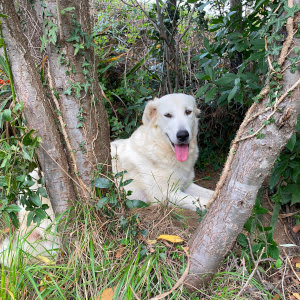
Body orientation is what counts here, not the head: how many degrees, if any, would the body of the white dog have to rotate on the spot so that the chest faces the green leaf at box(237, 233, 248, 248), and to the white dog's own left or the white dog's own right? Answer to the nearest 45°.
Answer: approximately 45° to the white dog's own right

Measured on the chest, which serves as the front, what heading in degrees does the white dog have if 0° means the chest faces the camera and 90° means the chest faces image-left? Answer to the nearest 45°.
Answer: approximately 315°

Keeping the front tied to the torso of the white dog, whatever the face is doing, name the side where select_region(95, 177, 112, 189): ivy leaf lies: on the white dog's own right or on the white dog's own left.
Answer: on the white dog's own right

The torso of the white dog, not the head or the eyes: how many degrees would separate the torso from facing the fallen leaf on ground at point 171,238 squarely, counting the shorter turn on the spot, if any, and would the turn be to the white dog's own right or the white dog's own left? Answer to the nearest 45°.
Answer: approximately 45° to the white dog's own right

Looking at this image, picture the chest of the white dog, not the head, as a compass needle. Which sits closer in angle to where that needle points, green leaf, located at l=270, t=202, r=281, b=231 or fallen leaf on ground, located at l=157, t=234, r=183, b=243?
the green leaf

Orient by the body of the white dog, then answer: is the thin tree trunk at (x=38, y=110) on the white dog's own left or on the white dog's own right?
on the white dog's own right

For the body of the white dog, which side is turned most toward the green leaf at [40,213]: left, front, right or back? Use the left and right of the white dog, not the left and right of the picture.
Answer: right

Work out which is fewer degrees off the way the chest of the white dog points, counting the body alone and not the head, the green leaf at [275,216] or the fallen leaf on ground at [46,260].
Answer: the green leaf
